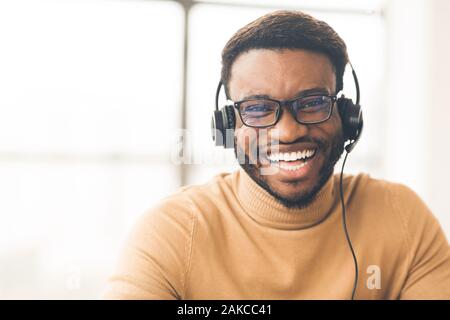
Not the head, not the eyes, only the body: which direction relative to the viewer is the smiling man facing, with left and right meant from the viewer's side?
facing the viewer
